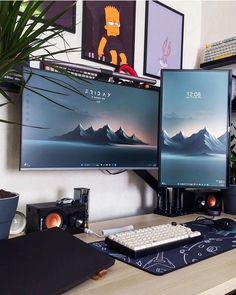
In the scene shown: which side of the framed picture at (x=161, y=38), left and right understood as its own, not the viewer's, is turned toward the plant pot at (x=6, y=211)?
right

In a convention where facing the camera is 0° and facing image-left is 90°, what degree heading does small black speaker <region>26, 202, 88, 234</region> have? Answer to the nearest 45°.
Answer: approximately 315°

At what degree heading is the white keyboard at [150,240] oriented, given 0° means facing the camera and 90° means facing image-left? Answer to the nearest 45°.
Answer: approximately 315°
